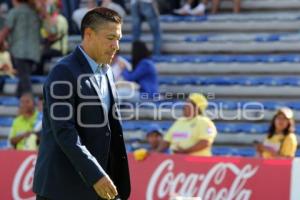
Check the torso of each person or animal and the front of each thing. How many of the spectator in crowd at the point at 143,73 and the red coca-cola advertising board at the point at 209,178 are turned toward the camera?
1

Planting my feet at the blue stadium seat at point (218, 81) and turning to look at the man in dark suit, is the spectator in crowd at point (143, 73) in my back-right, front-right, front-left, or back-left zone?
front-right

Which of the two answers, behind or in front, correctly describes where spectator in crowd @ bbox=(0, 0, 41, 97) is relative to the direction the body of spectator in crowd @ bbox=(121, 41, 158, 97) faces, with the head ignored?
in front

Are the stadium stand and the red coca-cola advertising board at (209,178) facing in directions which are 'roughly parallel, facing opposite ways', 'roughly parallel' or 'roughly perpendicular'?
roughly parallel

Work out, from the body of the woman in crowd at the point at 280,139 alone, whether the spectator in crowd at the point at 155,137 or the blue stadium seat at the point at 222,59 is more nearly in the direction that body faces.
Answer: the spectator in crowd

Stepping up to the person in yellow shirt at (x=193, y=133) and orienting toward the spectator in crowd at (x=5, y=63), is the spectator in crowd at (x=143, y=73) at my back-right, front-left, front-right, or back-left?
front-right

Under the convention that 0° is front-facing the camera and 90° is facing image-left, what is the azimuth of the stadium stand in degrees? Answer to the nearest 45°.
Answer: approximately 0°

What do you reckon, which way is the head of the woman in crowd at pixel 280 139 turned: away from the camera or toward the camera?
toward the camera

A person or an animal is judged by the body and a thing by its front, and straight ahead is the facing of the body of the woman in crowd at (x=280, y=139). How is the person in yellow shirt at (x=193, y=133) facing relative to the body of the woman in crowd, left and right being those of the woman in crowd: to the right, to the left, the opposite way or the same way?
the same way

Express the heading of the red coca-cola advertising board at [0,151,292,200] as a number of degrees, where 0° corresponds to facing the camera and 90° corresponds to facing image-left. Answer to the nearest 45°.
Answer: approximately 0°
